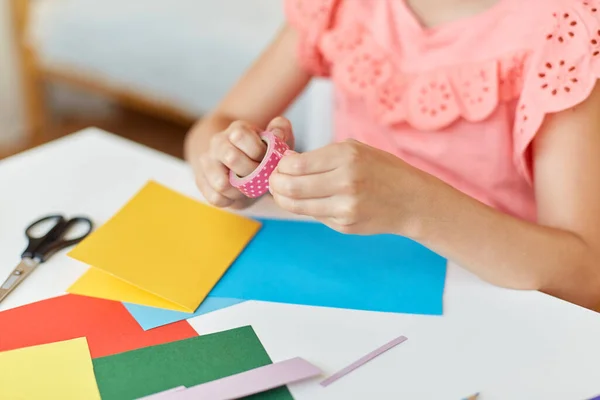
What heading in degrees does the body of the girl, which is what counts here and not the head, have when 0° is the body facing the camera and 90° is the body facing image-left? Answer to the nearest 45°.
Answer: approximately 45°
